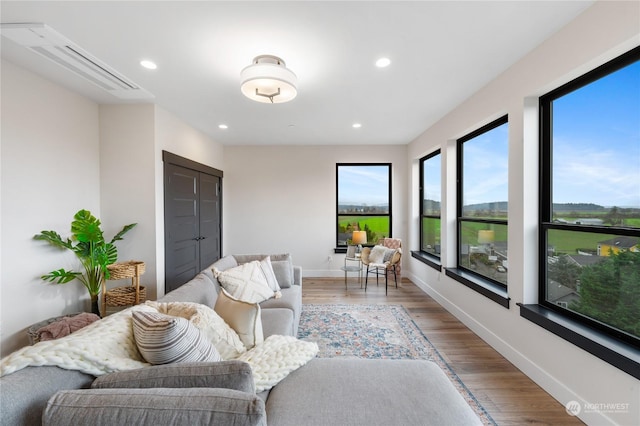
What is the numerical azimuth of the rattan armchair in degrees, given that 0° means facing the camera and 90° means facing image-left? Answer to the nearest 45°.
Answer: approximately 45°

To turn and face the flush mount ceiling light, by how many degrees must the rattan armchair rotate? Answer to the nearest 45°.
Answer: approximately 45° to its left

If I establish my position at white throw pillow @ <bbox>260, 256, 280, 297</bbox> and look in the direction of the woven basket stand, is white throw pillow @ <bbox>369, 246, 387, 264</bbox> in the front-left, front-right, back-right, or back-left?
back-right

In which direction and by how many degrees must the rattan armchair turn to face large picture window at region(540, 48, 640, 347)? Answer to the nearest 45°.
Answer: approximately 90° to its left

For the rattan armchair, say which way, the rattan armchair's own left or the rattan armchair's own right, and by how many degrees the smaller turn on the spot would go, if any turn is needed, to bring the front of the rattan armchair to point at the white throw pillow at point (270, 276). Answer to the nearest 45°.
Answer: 0° — it already faces it

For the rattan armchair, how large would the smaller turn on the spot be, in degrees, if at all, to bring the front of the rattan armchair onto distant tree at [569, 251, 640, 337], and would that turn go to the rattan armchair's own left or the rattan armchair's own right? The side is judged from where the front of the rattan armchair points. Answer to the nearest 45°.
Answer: approximately 90° to the rattan armchair's own left
